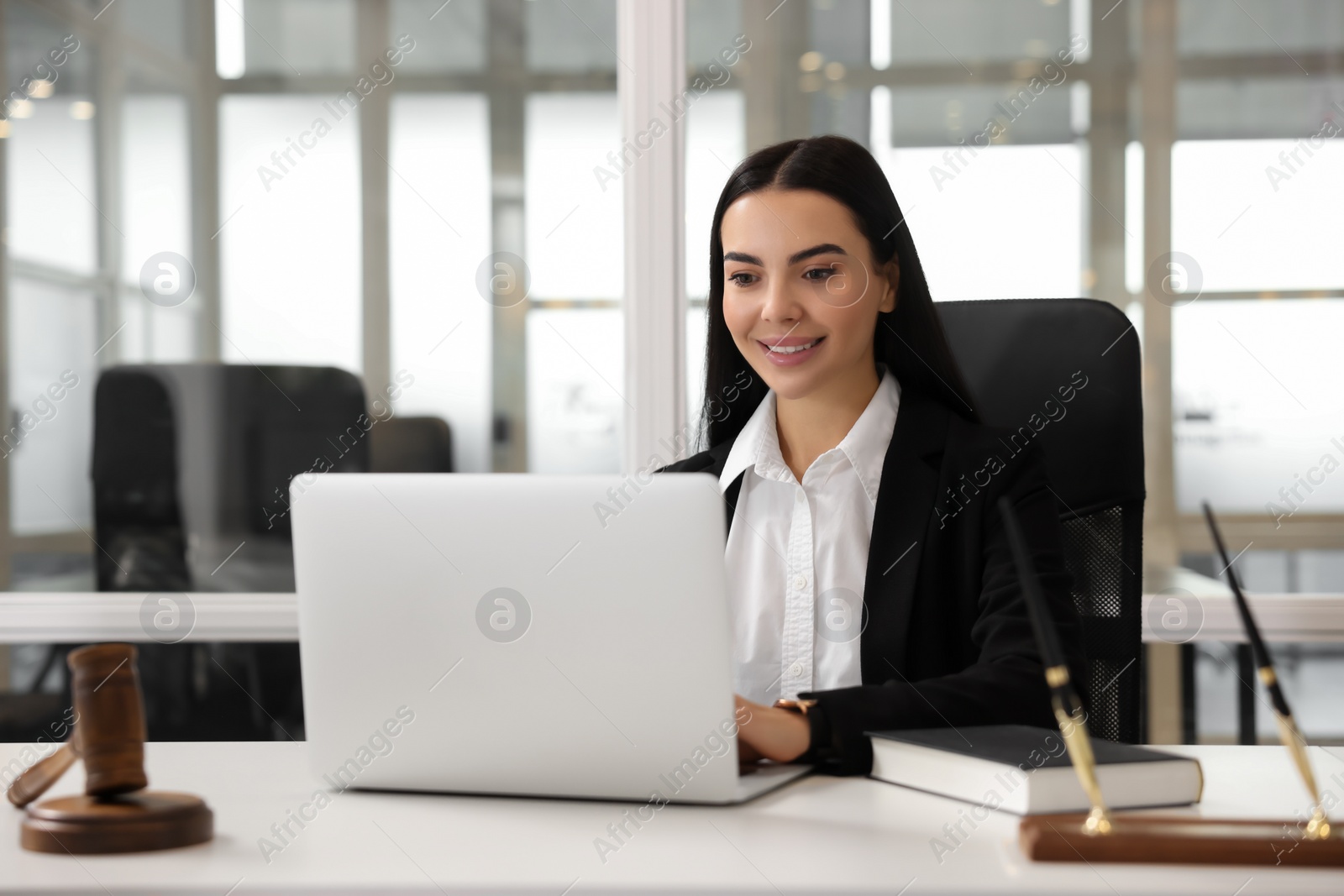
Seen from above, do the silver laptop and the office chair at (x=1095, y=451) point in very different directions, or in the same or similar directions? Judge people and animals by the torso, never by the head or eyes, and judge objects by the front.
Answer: very different directions

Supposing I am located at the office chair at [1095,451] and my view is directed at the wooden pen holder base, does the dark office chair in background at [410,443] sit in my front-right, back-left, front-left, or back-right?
back-right

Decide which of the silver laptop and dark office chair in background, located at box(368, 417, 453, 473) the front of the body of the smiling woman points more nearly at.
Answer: the silver laptop

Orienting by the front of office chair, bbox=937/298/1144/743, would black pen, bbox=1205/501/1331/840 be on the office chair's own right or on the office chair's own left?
on the office chair's own left

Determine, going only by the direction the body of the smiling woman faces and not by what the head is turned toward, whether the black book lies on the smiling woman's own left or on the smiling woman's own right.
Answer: on the smiling woman's own left

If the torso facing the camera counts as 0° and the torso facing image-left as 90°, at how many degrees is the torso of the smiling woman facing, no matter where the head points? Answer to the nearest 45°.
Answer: approximately 45°

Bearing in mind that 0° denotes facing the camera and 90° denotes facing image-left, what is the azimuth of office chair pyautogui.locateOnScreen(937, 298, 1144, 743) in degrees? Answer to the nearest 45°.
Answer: approximately 45°

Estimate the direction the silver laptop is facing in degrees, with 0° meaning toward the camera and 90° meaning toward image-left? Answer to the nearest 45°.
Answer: approximately 225°
